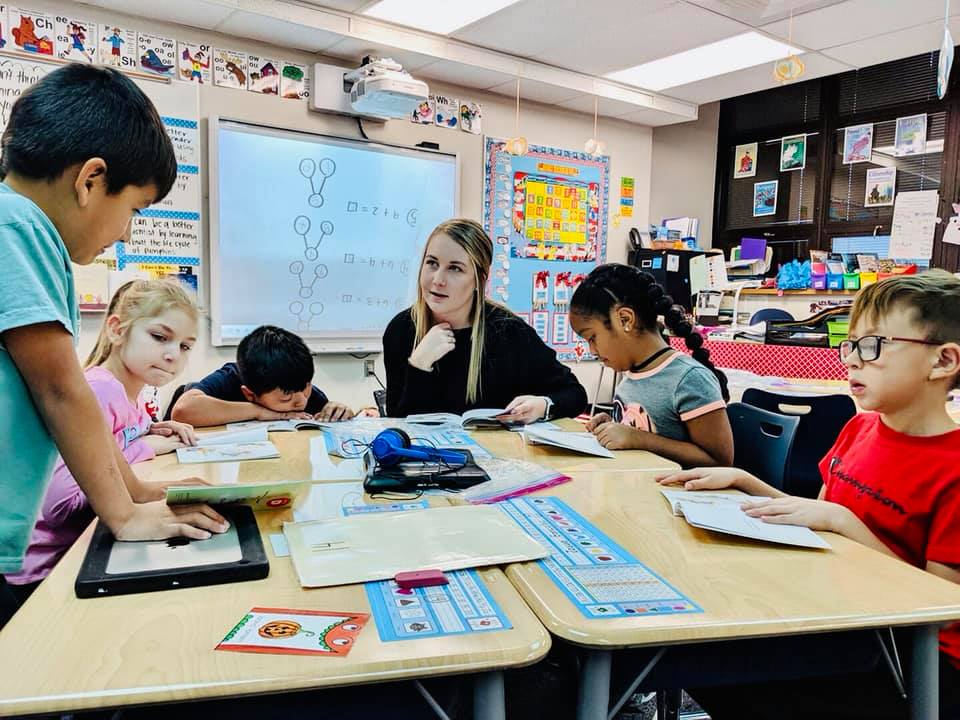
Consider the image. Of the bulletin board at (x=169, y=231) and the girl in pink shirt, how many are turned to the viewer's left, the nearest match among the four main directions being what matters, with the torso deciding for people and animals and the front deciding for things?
0

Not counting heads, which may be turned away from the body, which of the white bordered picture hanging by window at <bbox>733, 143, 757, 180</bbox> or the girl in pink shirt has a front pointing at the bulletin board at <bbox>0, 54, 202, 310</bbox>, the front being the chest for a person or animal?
the white bordered picture hanging by window

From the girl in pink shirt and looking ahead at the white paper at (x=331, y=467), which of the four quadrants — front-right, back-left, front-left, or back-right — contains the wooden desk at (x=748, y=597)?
front-right

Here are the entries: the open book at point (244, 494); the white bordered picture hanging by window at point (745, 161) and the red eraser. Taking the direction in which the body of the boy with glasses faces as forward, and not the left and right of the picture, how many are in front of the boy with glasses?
2

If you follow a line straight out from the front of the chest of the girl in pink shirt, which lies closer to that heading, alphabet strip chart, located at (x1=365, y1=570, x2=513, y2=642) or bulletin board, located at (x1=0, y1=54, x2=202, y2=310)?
the alphabet strip chart

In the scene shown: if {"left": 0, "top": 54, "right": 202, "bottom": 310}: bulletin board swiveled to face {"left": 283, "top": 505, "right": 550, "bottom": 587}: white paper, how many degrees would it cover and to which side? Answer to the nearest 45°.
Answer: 0° — it already faces it

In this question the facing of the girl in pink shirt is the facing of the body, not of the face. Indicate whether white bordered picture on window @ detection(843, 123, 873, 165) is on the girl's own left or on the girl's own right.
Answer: on the girl's own left

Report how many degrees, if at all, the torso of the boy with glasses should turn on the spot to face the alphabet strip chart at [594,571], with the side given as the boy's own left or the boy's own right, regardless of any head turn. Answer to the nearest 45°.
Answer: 0° — they already face it

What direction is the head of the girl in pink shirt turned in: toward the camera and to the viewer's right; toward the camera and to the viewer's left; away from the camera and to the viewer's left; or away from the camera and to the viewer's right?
toward the camera and to the viewer's right

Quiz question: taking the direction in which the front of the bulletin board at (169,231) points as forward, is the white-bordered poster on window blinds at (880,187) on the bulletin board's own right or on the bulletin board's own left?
on the bulletin board's own left

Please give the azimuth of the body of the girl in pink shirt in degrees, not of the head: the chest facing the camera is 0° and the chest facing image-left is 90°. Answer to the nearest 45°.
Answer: approximately 315°

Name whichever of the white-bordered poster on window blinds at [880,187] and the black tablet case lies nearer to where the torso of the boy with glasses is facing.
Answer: the black tablet case

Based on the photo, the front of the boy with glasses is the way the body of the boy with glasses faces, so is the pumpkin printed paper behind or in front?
in front

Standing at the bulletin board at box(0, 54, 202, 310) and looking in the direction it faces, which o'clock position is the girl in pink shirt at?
The girl in pink shirt is roughly at 12 o'clock from the bulletin board.

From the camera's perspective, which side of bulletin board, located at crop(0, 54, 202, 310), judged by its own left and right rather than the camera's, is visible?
front

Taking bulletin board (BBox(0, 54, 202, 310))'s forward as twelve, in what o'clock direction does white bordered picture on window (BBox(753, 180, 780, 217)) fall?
The white bordered picture on window is roughly at 9 o'clock from the bulletin board.

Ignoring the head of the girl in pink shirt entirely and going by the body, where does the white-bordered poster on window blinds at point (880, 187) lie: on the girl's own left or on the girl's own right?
on the girl's own left

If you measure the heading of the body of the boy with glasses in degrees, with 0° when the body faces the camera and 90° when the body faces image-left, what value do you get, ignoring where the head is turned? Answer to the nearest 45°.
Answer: approximately 45°

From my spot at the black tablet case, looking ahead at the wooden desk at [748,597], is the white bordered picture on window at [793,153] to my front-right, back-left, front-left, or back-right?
front-left

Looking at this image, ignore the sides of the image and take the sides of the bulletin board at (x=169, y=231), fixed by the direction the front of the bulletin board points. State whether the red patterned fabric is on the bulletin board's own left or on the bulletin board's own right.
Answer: on the bulletin board's own left
